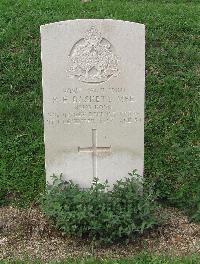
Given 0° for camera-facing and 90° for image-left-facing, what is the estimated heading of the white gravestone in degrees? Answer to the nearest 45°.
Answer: approximately 0°
